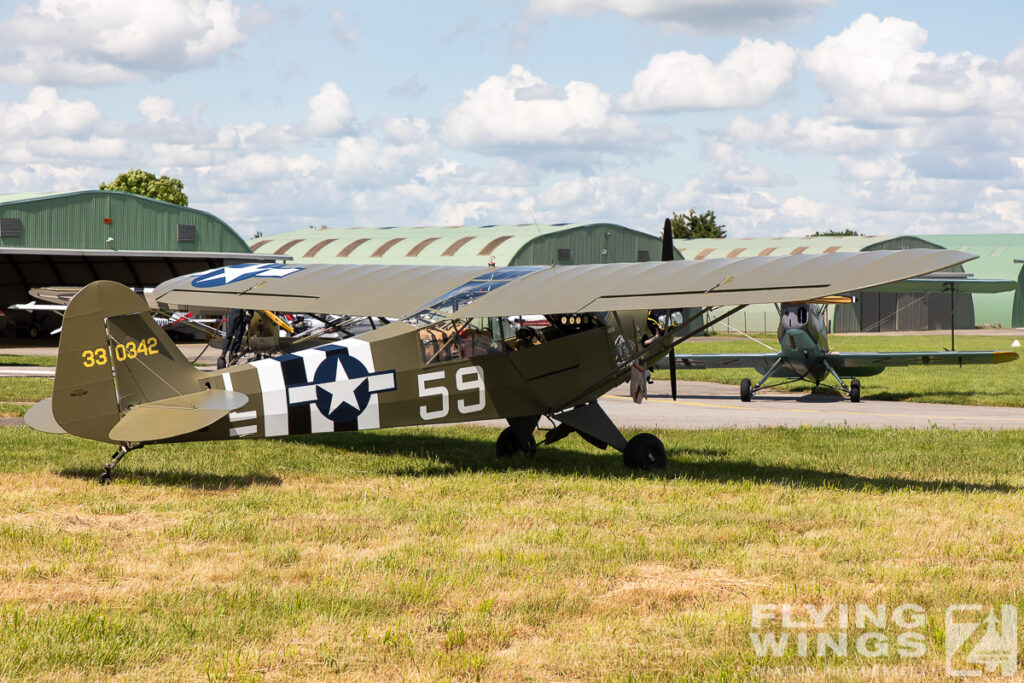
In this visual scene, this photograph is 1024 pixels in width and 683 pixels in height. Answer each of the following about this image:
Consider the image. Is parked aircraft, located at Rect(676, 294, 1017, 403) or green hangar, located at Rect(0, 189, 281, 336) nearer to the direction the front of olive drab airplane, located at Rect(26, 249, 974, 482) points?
the parked aircraft

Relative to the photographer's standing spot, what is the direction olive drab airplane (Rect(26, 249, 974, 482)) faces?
facing away from the viewer and to the right of the viewer

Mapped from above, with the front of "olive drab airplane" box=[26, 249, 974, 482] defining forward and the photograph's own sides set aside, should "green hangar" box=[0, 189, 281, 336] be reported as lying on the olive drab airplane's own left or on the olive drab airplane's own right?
on the olive drab airplane's own left
